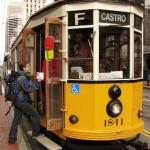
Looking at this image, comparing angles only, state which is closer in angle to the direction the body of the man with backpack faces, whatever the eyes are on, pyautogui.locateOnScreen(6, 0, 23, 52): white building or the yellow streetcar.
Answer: the yellow streetcar

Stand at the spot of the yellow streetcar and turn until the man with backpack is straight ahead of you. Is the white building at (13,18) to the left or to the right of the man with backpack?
right

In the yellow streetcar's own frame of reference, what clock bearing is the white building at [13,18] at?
The white building is roughly at 7 o'clock from the yellow streetcar.

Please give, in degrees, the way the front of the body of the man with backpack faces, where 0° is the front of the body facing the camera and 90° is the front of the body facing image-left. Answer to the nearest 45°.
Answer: approximately 270°

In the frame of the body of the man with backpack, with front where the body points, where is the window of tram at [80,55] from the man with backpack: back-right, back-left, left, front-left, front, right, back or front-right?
front-right

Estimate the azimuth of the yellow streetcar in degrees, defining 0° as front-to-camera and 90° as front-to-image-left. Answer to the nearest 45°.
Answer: approximately 315°

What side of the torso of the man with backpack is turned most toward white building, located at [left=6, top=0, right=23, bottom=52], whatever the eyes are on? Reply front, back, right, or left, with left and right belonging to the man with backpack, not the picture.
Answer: left

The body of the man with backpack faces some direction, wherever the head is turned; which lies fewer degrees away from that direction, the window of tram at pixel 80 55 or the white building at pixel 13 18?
the window of tram
